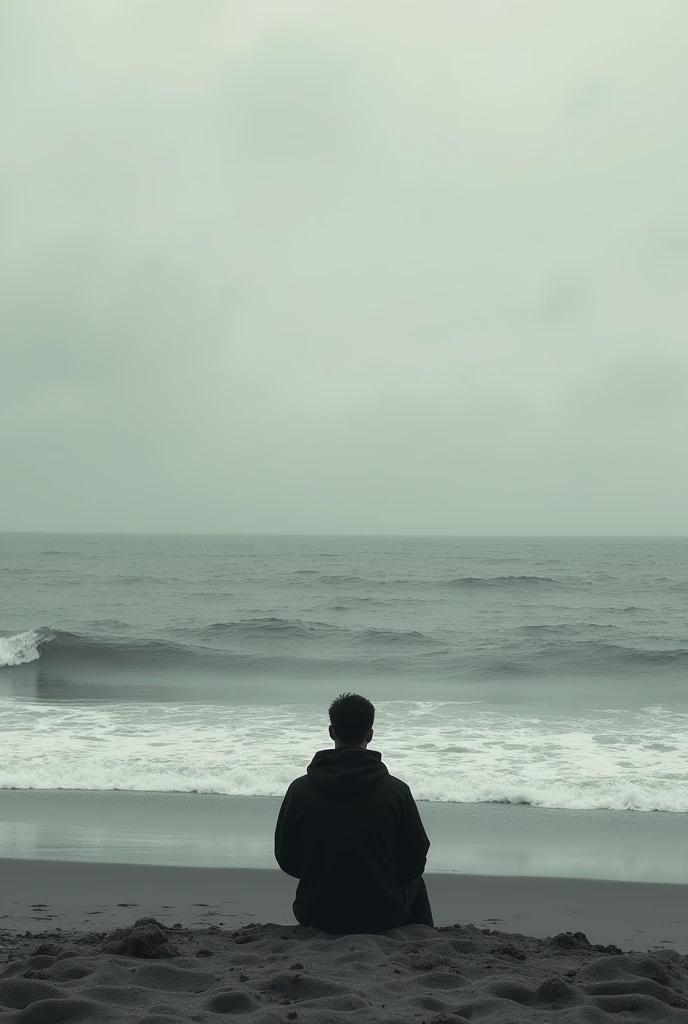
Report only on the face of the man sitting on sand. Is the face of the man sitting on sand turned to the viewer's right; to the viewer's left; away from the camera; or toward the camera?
away from the camera

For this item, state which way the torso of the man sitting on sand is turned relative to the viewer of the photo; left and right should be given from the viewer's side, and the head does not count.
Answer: facing away from the viewer
